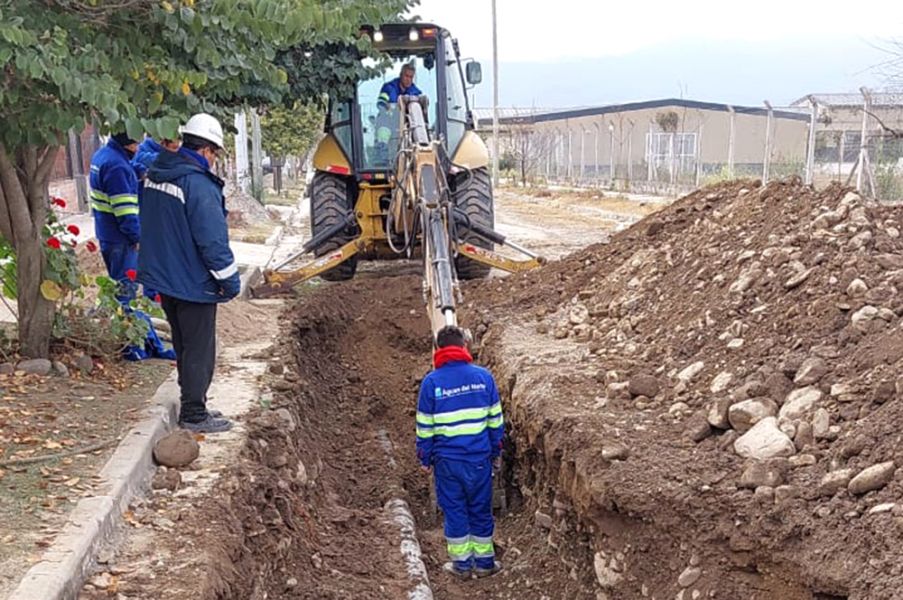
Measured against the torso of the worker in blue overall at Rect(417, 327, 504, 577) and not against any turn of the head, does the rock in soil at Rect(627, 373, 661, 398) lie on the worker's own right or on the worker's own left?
on the worker's own right

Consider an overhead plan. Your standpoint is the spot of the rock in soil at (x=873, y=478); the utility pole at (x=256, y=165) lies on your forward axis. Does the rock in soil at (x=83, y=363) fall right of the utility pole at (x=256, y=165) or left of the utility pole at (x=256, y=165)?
left

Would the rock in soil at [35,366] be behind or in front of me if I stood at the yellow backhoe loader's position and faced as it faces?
behind

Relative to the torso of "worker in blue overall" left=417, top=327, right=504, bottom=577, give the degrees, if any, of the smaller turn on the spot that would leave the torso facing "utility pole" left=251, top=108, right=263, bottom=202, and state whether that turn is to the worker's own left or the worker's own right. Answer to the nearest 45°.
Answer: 0° — they already face it

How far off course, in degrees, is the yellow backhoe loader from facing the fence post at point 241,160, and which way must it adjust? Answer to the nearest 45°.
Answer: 0° — it already faces it

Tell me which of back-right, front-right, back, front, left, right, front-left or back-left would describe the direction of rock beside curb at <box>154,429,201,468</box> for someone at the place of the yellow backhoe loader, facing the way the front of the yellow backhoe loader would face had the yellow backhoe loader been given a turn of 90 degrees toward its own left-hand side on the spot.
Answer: left

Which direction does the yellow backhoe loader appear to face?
away from the camera

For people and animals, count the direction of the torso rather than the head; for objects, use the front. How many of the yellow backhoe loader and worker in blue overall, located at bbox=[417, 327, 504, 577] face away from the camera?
2

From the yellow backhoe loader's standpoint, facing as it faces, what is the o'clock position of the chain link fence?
The chain link fence is roughly at 1 o'clock from the yellow backhoe loader.

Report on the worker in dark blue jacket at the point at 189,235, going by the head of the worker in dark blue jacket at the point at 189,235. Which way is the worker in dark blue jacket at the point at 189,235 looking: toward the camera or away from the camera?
away from the camera

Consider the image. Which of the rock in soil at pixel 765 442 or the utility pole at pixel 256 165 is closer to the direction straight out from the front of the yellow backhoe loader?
the utility pole

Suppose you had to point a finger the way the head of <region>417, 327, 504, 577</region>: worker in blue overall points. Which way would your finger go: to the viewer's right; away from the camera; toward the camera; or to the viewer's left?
away from the camera

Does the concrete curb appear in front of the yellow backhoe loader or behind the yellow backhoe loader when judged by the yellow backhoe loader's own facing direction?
behind

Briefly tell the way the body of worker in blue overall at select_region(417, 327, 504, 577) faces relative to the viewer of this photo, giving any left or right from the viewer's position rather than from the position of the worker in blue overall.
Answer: facing away from the viewer

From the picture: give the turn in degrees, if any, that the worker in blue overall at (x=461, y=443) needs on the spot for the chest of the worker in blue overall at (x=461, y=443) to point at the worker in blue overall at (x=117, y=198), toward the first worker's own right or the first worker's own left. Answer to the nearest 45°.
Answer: approximately 45° to the first worker's own left

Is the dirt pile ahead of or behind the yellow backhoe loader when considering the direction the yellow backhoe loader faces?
behind
